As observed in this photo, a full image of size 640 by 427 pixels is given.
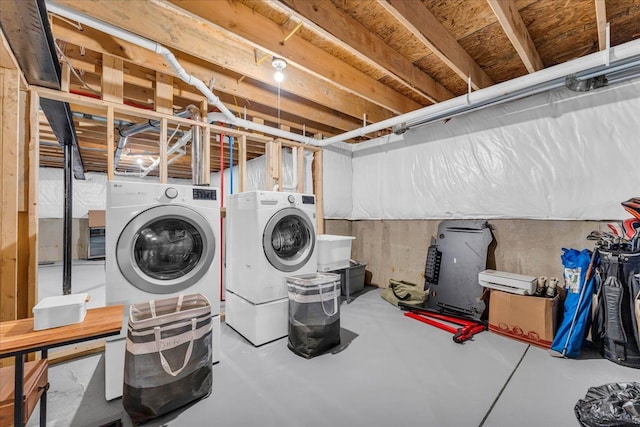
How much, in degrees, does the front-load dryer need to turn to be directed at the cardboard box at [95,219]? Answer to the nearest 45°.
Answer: approximately 180°

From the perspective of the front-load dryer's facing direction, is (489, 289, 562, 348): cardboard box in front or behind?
in front

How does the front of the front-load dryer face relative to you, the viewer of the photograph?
facing the viewer and to the right of the viewer

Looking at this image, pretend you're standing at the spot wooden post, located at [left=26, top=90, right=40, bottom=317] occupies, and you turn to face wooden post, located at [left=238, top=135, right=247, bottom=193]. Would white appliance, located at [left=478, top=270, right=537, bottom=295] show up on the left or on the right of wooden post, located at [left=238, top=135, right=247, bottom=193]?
right

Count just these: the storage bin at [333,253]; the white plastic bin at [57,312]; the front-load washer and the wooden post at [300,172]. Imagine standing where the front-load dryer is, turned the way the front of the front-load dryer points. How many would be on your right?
2

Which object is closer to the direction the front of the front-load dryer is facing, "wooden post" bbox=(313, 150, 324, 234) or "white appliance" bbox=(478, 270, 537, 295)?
the white appliance

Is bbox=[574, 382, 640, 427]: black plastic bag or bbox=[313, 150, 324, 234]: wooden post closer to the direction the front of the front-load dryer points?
the black plastic bag

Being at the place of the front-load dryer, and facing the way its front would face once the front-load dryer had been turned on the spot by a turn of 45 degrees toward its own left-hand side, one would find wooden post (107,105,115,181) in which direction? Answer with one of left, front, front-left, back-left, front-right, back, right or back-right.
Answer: back

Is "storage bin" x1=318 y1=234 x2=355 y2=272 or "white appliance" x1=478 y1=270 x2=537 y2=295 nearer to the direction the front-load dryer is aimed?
the white appliance

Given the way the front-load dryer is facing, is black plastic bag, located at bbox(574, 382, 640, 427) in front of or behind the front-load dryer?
in front

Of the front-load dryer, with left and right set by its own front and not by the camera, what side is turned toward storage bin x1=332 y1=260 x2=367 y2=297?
left
